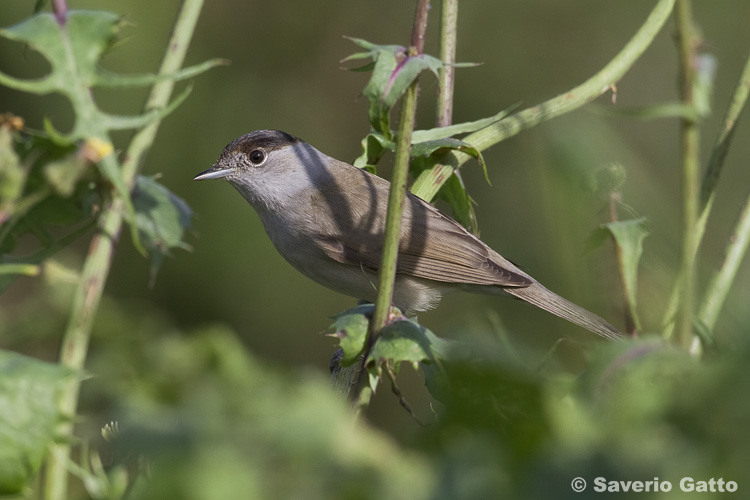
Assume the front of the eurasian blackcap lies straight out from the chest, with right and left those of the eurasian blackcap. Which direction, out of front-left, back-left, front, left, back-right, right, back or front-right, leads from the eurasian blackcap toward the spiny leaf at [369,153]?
left

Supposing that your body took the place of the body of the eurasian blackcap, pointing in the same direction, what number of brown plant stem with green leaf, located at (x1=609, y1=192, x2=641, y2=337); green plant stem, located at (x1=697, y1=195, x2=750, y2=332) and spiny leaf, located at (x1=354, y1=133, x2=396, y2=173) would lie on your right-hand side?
0

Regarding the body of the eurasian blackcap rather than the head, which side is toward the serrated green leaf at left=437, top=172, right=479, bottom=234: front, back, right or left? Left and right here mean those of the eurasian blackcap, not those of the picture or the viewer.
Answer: back

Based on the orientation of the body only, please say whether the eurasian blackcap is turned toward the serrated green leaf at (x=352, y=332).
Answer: no

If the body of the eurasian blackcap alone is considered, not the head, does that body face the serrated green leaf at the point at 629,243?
no

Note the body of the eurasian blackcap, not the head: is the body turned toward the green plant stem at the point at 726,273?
no

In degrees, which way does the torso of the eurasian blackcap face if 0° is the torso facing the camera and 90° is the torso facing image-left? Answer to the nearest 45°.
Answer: approximately 90°

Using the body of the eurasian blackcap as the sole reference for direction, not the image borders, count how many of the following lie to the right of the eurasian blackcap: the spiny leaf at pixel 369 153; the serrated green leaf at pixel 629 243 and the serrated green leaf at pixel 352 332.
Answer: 1
